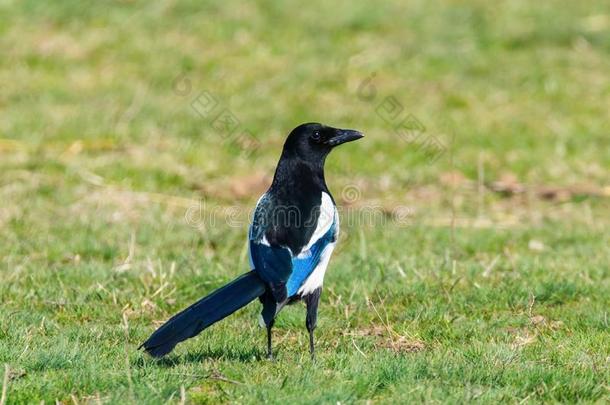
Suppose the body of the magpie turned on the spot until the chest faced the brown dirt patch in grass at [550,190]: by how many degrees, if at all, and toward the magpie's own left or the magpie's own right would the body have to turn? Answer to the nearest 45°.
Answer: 0° — it already faces it

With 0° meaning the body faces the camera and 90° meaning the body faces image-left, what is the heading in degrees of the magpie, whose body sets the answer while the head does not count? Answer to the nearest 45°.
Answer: approximately 225°

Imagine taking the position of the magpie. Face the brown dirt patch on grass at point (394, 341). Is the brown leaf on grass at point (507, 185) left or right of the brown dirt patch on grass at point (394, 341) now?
left

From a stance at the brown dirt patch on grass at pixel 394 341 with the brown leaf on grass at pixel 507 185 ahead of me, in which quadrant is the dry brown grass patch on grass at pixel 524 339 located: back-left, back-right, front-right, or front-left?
front-right

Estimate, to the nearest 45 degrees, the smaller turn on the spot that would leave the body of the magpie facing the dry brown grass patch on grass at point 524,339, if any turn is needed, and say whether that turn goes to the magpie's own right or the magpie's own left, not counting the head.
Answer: approximately 45° to the magpie's own right

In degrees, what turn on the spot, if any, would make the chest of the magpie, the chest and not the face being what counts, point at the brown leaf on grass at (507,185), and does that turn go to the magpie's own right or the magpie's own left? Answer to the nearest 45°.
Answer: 0° — it already faces it

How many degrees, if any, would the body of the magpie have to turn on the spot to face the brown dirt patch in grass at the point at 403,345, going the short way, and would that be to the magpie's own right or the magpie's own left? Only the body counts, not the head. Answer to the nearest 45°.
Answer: approximately 45° to the magpie's own right

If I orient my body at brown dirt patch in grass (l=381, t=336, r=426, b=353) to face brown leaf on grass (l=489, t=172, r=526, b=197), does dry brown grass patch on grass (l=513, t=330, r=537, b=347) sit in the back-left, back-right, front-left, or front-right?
front-right
